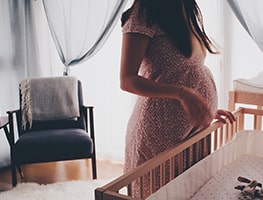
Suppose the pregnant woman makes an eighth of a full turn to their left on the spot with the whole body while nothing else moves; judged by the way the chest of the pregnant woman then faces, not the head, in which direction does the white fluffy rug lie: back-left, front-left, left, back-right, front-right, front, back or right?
back-left

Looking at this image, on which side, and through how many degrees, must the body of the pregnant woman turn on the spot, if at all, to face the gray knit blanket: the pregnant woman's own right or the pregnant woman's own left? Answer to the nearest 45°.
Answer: approximately 180°

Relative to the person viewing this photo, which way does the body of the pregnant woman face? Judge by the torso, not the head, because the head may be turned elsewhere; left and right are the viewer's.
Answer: facing the viewer and to the right of the viewer
